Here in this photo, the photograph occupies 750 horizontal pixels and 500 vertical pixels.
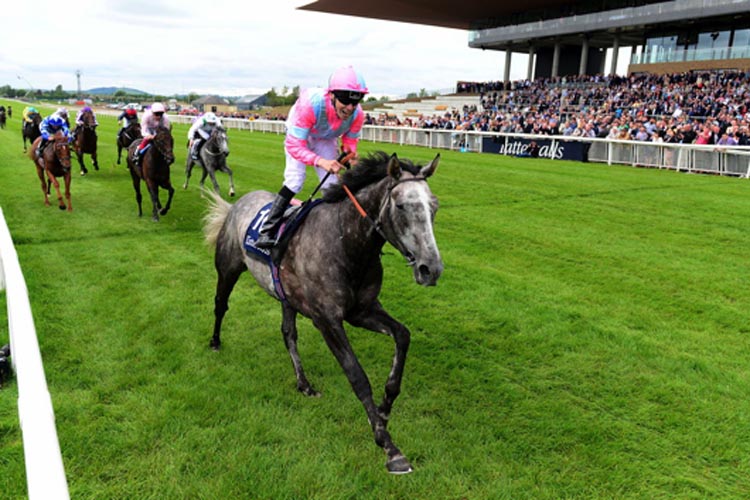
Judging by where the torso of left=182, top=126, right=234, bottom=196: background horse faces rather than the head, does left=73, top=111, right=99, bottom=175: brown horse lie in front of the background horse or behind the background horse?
behind

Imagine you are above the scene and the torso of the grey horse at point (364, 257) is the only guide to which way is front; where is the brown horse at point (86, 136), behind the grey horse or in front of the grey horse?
behind

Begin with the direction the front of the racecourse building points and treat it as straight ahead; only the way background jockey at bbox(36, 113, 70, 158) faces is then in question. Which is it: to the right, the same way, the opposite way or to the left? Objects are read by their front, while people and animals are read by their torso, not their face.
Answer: to the left

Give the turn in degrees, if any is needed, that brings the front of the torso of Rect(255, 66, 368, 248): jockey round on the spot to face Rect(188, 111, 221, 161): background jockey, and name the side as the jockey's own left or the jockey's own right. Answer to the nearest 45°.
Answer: approximately 135° to the jockey's own left

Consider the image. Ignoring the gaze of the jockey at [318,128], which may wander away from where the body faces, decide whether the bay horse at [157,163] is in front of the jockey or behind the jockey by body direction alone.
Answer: behind

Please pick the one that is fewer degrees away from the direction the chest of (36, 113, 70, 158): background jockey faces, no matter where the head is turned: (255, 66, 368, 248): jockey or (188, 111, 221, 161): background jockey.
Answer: the jockey

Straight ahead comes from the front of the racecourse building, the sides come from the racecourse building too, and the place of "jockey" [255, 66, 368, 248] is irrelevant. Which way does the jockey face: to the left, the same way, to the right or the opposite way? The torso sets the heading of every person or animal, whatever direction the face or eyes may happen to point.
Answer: to the left
